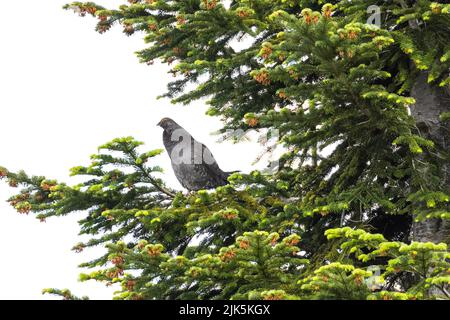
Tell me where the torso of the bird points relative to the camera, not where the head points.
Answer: to the viewer's left
